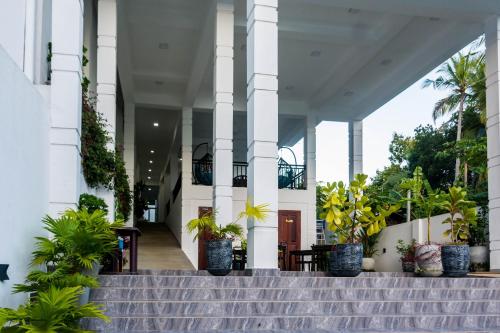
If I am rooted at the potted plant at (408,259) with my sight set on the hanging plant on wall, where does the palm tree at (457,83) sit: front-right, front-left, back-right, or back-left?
back-right

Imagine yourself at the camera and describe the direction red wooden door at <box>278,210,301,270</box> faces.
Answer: facing the viewer

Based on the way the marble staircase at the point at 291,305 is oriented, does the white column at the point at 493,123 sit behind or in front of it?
behind

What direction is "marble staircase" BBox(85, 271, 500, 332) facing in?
toward the camera

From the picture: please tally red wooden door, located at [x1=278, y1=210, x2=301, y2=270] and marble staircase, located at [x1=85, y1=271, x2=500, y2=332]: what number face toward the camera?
2

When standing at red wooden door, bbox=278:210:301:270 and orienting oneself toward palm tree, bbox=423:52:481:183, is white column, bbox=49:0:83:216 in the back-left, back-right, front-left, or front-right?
back-right

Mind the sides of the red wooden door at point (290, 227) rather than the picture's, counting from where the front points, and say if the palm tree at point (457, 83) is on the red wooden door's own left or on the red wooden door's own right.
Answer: on the red wooden door's own left

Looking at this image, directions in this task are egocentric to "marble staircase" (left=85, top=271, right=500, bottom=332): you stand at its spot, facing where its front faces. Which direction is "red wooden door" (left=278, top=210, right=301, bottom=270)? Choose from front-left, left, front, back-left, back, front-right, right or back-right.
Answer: back

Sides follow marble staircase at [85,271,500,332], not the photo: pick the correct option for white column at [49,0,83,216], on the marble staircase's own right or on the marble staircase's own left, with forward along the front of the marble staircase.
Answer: on the marble staircase's own right

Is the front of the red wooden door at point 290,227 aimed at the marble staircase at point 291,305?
yes
